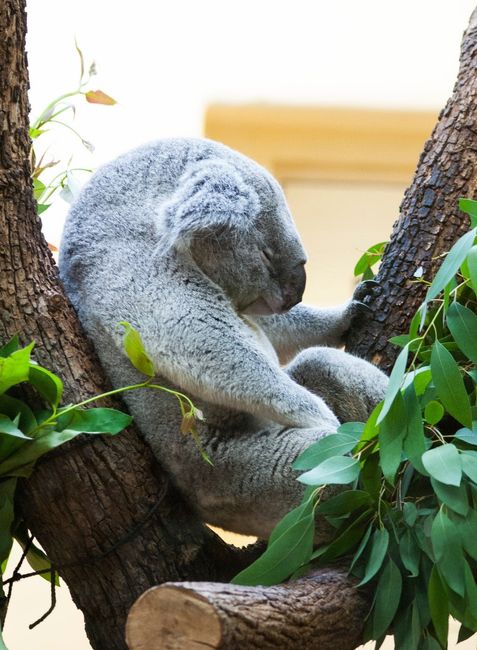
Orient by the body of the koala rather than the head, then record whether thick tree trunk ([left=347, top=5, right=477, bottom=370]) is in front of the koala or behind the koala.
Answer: in front

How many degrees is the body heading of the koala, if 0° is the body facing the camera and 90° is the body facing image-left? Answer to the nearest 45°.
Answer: approximately 270°

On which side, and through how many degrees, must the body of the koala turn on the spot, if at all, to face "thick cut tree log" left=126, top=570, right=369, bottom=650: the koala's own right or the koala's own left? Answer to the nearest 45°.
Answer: approximately 90° to the koala's own right
